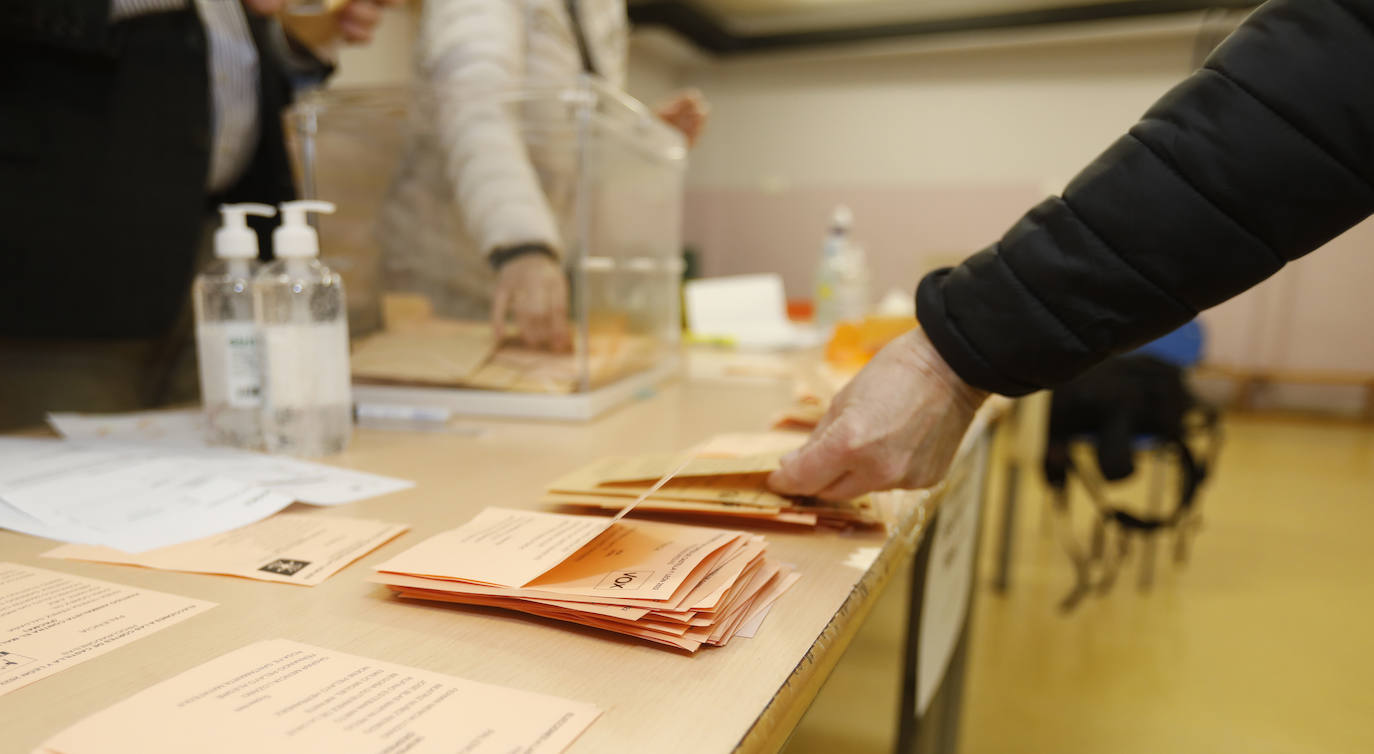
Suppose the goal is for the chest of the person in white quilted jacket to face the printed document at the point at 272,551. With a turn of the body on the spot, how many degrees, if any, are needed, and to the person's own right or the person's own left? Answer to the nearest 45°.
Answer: approximately 45° to the person's own right

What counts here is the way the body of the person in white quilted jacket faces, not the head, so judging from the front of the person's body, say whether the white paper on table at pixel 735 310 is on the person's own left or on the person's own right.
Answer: on the person's own left

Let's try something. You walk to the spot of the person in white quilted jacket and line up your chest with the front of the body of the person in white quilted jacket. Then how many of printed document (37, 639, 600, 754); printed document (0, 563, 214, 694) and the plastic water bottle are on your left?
1

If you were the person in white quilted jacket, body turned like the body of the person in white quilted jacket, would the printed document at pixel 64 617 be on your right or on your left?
on your right

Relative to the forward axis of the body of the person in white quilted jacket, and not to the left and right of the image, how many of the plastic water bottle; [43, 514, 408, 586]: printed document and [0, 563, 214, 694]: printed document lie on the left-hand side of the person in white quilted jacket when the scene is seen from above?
1

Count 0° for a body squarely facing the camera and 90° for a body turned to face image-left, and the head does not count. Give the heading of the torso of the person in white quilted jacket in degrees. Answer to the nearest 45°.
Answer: approximately 315°

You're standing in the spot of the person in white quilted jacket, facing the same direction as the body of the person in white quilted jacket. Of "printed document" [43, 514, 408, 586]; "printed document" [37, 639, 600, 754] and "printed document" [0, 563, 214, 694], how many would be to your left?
0

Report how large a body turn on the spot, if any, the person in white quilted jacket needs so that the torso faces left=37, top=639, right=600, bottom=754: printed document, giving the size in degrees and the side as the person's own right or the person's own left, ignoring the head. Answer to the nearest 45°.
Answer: approximately 45° to the person's own right
